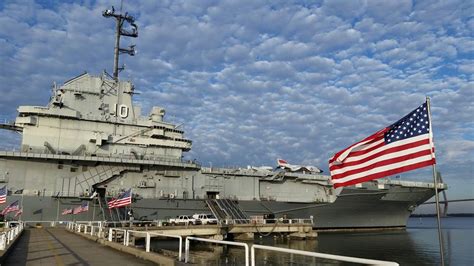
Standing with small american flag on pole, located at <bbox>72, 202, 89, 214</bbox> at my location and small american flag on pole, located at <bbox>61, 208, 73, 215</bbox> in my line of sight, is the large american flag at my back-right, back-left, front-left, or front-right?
back-left

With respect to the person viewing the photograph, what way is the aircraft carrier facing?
facing away from the viewer and to the right of the viewer

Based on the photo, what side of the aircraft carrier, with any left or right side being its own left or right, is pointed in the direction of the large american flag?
right

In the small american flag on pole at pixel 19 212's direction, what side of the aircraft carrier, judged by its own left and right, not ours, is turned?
right

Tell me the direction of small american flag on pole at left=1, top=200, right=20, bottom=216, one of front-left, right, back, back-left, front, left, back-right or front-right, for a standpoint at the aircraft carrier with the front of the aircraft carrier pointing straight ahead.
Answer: back
